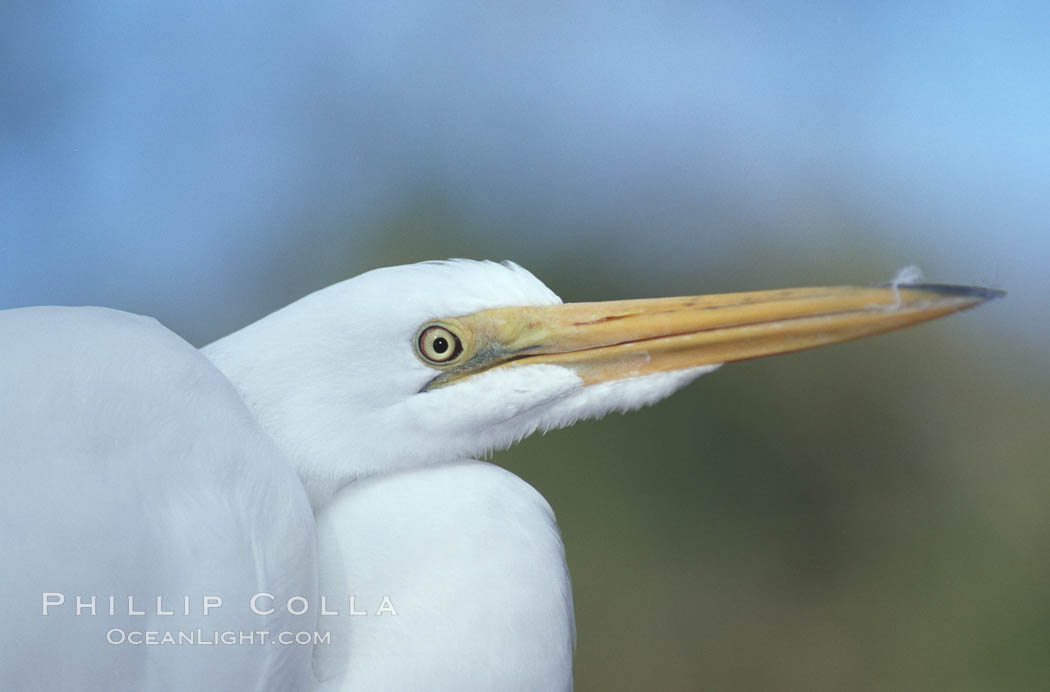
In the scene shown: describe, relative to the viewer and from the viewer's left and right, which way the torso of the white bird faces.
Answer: facing to the right of the viewer
